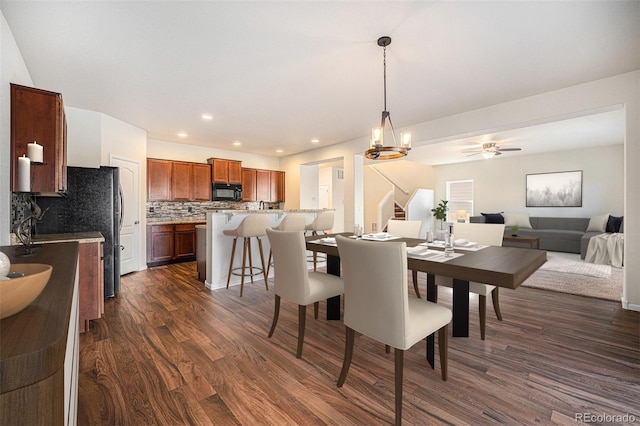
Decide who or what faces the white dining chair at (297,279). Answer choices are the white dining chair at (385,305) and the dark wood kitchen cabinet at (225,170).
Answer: the dark wood kitchen cabinet

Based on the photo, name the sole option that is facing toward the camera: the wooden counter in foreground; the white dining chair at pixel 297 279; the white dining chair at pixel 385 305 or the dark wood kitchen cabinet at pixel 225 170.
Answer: the dark wood kitchen cabinet

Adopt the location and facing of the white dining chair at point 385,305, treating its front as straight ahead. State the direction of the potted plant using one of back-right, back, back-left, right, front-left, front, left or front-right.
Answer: front-left

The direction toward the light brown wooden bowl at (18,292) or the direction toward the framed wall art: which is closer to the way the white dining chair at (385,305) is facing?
the framed wall art

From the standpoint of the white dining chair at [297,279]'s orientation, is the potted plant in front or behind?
in front

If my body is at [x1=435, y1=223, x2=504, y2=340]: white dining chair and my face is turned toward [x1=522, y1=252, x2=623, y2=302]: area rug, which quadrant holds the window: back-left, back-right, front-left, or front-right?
front-left

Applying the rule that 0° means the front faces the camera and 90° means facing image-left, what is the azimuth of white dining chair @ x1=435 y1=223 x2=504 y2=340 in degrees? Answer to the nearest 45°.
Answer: approximately 45°

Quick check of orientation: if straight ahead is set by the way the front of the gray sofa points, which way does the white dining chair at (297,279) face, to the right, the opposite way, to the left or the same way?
the opposite way

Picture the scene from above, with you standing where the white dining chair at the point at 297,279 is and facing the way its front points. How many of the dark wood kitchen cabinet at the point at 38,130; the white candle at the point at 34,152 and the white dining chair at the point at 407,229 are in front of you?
1

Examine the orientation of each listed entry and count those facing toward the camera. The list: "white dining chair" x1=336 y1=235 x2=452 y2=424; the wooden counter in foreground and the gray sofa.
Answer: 1

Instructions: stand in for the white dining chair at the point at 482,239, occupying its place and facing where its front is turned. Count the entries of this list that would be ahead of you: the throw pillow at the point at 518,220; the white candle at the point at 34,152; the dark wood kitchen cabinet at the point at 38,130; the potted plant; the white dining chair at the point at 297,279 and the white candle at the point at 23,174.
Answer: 4

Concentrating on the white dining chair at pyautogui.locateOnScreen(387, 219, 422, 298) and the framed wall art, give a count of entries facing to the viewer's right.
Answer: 0

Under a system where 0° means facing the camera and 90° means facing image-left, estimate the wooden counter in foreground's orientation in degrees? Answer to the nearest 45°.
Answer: approximately 270°

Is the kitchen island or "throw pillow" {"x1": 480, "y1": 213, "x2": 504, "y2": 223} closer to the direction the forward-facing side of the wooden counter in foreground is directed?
the throw pillow

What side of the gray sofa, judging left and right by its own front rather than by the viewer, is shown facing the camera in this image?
front

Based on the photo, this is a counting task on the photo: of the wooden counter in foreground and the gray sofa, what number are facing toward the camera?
1

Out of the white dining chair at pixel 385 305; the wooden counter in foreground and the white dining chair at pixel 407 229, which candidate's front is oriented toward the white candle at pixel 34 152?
the white dining chair at pixel 407 229

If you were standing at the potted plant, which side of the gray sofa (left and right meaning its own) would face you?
right

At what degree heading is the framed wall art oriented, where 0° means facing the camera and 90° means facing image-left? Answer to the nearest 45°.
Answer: approximately 45°
